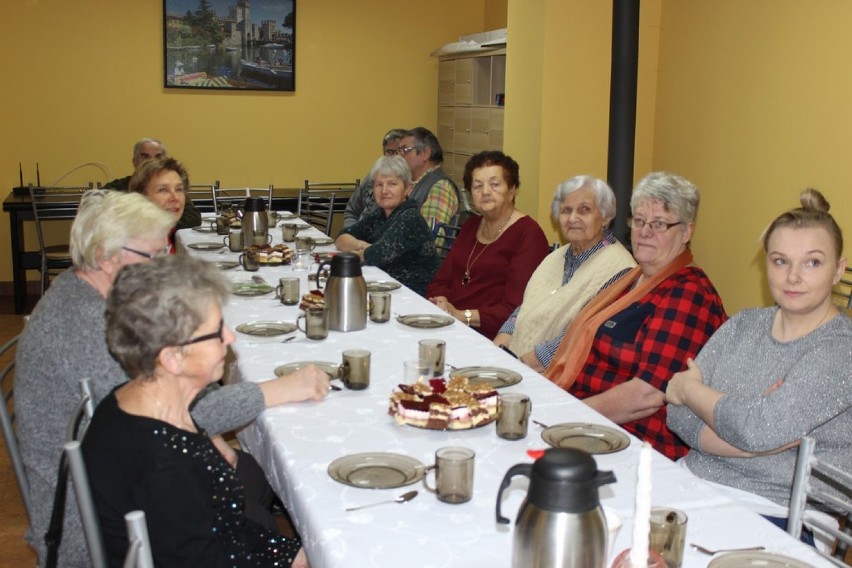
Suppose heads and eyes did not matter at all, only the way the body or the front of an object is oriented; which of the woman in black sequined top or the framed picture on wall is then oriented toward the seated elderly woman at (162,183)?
the framed picture on wall

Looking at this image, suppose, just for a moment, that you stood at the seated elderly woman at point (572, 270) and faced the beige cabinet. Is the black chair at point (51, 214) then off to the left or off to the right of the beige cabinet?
left

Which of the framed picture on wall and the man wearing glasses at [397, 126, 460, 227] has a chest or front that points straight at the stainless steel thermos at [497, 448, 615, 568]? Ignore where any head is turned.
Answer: the framed picture on wall

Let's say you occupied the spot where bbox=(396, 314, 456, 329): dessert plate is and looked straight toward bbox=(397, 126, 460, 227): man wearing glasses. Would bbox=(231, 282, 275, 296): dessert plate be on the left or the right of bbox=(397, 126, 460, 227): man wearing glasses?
left

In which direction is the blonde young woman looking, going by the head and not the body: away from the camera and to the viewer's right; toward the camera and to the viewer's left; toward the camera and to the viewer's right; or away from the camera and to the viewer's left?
toward the camera and to the viewer's left

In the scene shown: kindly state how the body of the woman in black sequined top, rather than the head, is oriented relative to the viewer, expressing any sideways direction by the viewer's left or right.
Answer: facing to the right of the viewer

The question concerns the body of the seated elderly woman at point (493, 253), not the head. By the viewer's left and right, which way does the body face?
facing the viewer and to the left of the viewer

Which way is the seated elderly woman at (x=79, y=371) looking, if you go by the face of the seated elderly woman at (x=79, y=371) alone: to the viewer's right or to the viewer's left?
to the viewer's right

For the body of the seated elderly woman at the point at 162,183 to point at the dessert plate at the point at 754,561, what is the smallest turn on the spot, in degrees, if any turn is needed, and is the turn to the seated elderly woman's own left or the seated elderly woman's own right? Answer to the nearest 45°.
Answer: approximately 45° to the seated elderly woman's own right

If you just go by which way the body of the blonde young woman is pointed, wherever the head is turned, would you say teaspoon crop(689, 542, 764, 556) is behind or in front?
in front

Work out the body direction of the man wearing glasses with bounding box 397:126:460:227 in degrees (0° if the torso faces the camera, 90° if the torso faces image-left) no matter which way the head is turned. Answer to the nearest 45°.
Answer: approximately 90°

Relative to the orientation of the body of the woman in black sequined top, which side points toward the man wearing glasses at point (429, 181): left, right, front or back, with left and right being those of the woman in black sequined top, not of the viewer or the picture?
left
